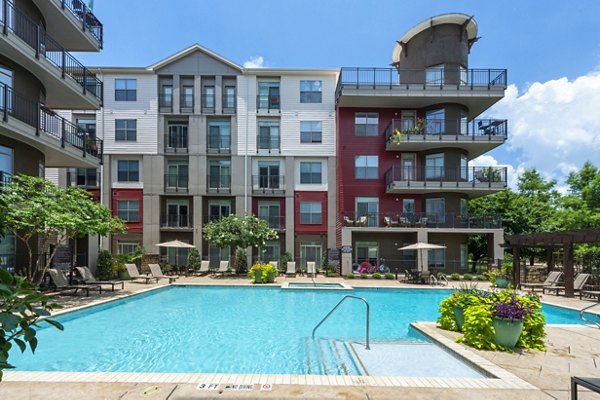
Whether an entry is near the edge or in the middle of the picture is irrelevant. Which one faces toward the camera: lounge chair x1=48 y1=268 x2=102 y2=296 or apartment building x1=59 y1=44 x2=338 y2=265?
the apartment building

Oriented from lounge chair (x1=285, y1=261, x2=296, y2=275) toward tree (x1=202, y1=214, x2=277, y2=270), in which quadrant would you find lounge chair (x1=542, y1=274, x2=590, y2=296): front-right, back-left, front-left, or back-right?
back-left

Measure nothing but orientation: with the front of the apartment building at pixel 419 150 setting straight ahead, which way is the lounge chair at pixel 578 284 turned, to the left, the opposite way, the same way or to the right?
to the right

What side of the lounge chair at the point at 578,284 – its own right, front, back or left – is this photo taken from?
left

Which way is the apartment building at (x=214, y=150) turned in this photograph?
toward the camera

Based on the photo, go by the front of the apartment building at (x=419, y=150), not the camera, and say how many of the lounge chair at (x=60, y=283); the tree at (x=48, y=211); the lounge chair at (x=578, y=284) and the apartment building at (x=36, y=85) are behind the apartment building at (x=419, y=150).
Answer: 0

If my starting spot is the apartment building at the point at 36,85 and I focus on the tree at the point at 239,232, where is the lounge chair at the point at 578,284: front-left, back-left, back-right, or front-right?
front-right

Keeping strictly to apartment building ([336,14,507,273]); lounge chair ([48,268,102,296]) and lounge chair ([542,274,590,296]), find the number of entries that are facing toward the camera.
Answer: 1

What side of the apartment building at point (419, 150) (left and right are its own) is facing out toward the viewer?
front

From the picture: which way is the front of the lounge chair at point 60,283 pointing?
to the viewer's right

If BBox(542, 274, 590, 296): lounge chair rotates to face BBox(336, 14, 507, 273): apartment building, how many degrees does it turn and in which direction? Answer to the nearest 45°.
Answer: approximately 45° to its right
